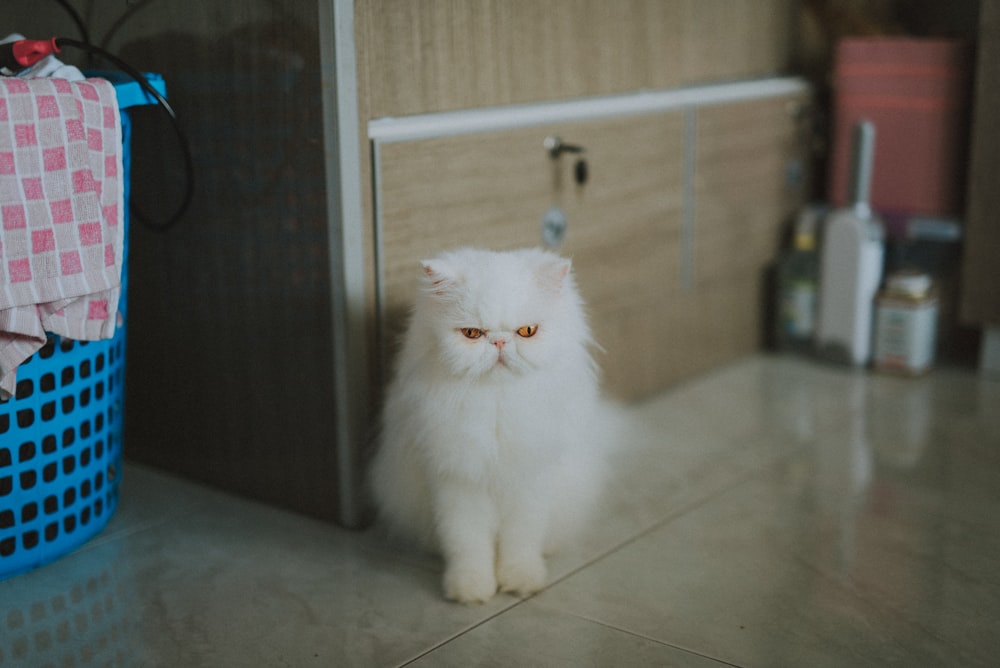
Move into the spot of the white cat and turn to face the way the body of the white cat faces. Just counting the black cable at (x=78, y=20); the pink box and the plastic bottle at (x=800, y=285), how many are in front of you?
0

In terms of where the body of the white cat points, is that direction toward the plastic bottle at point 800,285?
no

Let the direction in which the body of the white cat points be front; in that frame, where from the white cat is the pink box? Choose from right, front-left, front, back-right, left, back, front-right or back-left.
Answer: back-left

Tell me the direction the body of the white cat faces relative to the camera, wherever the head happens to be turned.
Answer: toward the camera

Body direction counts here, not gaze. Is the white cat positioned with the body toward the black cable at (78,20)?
no
